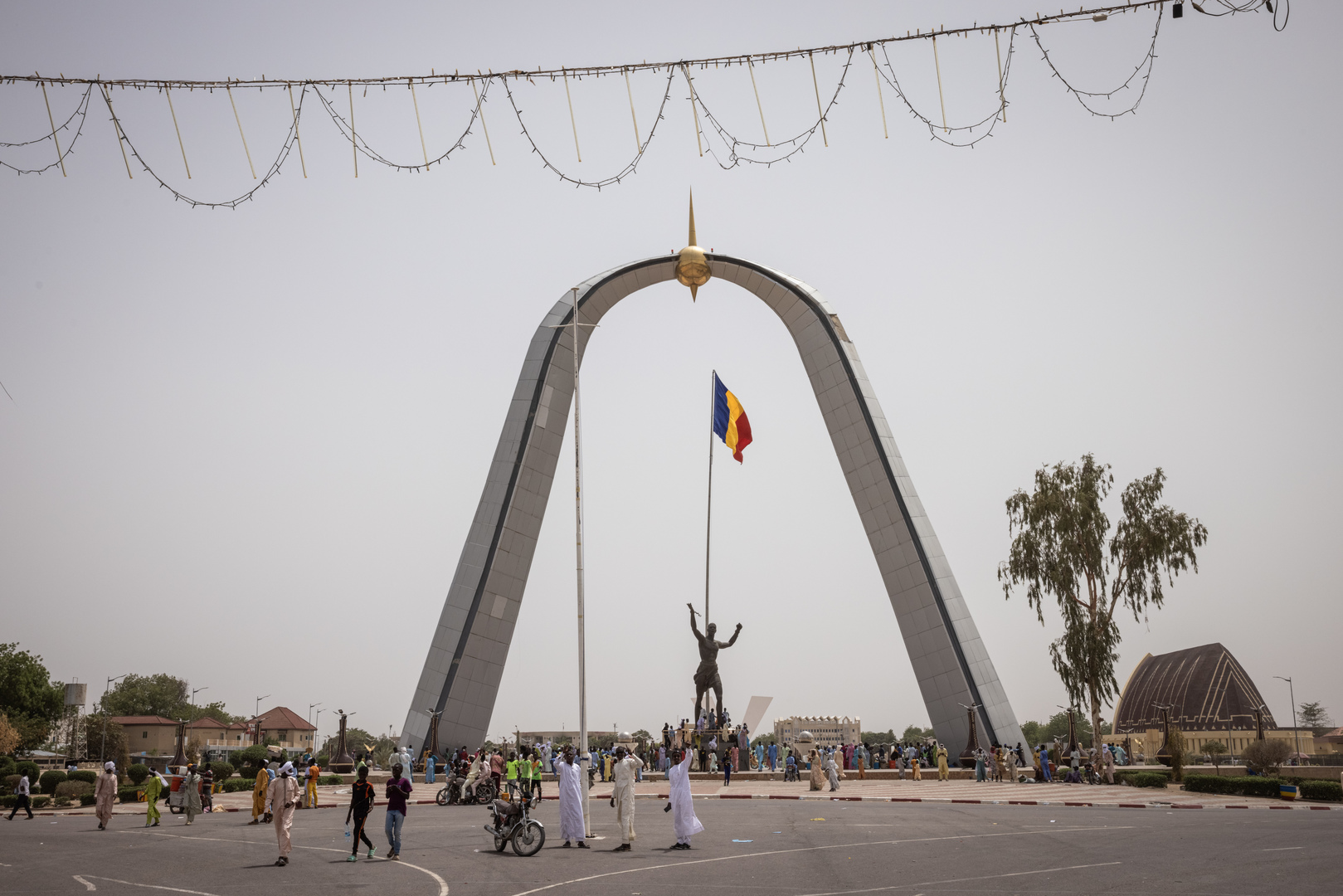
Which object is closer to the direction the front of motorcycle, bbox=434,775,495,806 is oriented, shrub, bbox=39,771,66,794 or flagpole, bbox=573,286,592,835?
the shrub

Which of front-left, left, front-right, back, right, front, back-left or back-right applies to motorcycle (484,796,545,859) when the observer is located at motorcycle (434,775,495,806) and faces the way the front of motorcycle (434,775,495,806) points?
left

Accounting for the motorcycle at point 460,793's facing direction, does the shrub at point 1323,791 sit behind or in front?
behind

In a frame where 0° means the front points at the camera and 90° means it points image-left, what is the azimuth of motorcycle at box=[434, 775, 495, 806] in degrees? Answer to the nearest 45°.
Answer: approximately 90°

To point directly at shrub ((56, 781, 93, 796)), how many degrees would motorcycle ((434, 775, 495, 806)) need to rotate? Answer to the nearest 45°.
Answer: approximately 45° to its right

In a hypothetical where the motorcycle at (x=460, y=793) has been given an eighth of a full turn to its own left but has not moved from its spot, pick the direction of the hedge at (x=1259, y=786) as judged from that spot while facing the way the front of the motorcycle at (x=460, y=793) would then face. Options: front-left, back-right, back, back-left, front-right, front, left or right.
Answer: back-left

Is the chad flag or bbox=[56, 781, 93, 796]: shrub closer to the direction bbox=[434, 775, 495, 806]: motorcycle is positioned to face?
the shrub
